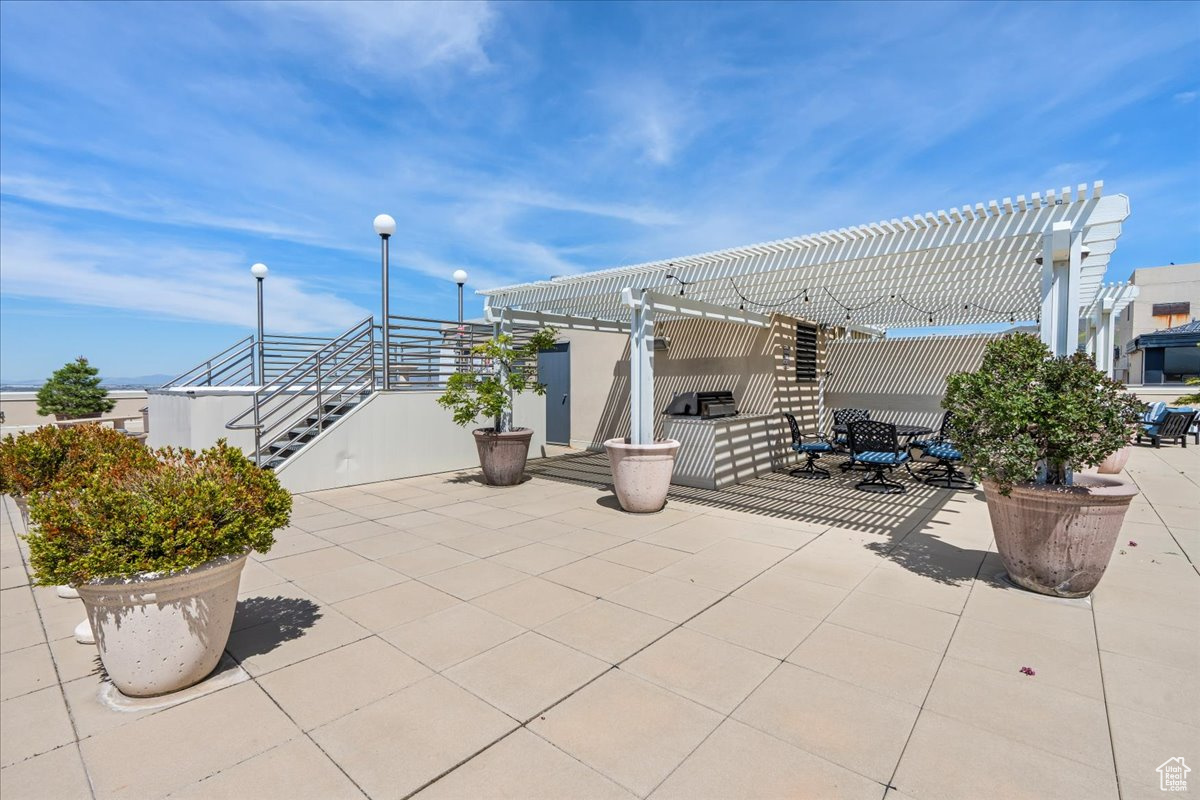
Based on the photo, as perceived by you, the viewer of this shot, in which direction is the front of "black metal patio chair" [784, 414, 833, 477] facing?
facing to the right of the viewer

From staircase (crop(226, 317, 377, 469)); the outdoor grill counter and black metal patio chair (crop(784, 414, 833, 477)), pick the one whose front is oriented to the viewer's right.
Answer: the black metal patio chair

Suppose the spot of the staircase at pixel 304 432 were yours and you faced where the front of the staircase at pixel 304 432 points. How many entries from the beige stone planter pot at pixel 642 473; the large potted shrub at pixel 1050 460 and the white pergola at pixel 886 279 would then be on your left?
3

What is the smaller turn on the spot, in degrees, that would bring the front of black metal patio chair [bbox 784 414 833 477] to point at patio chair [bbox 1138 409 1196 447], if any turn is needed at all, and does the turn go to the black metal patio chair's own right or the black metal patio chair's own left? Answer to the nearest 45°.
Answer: approximately 45° to the black metal patio chair's own left

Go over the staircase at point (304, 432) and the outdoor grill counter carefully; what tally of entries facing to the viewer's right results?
0

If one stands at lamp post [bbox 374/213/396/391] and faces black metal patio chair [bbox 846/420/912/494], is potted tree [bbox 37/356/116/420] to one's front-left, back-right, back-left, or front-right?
back-left

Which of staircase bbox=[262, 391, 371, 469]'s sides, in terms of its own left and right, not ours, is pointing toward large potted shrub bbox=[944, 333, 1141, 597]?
left

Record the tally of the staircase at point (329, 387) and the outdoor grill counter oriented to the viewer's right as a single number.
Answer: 0

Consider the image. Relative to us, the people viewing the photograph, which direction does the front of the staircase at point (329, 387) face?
facing the viewer and to the left of the viewer

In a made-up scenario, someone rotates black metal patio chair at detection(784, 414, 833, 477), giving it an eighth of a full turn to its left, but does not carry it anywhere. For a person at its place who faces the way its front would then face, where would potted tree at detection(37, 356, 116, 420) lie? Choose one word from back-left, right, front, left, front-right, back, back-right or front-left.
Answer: back-left

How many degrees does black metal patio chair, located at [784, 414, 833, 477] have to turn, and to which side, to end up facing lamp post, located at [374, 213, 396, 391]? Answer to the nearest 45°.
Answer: approximately 135° to its right
